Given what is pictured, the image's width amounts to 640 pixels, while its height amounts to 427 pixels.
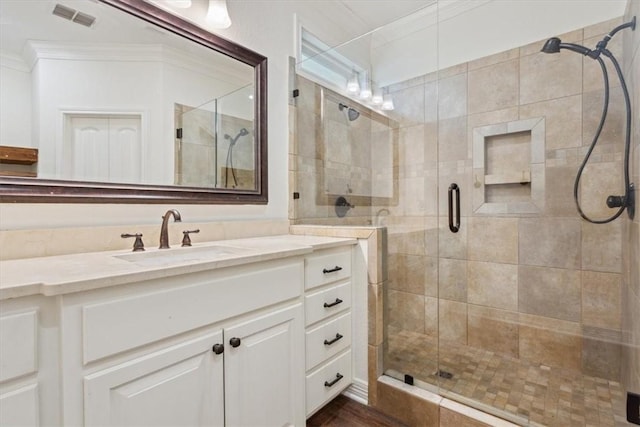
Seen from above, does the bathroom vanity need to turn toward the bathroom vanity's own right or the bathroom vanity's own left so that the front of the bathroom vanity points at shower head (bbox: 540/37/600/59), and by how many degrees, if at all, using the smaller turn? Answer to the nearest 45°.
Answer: approximately 45° to the bathroom vanity's own left

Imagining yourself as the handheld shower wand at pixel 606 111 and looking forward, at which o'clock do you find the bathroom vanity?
The bathroom vanity is roughly at 10 o'clock from the handheld shower wand.

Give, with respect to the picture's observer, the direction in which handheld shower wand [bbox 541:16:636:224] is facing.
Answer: facing to the left of the viewer

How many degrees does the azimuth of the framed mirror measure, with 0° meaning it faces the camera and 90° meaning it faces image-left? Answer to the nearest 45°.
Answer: approximately 315°

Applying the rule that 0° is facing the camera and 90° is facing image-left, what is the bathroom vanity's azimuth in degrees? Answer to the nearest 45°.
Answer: approximately 315°

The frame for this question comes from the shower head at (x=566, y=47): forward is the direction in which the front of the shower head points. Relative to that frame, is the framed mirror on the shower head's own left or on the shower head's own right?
on the shower head's own left

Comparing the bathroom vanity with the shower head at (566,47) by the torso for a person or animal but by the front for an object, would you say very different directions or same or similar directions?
very different directions

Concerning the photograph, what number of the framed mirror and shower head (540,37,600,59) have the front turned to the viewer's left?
1
